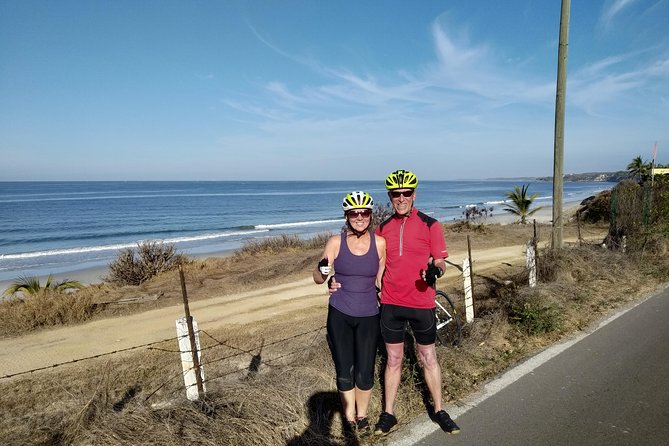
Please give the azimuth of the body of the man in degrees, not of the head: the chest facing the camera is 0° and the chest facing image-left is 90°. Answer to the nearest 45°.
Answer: approximately 0°

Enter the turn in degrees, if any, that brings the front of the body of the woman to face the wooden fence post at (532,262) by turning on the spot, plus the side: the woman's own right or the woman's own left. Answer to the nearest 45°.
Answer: approximately 135° to the woman's own left

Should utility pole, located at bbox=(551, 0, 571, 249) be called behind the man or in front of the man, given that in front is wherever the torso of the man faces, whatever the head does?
behind

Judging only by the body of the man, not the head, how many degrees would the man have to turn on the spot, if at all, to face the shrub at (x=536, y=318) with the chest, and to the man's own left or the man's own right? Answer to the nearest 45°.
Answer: approximately 135° to the man's own left

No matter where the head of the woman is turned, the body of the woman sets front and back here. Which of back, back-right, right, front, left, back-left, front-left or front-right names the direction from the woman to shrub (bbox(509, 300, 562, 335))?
back-left

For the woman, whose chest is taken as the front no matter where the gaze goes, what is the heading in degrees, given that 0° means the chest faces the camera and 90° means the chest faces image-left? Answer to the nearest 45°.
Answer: approximately 0°

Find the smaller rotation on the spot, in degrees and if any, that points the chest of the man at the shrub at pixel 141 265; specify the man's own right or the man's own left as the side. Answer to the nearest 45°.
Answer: approximately 135° to the man's own right

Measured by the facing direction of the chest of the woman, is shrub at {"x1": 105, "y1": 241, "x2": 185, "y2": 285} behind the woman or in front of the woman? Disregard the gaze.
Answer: behind

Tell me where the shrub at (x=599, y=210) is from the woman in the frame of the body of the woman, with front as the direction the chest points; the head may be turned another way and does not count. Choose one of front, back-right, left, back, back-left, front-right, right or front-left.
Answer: back-left

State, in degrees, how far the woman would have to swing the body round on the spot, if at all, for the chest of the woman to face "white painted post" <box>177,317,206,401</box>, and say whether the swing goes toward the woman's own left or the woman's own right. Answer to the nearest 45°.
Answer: approximately 90° to the woman's own right

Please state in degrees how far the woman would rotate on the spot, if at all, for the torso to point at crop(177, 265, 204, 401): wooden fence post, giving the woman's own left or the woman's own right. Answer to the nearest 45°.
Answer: approximately 90° to the woman's own right

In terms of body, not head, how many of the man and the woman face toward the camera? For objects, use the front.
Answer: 2
